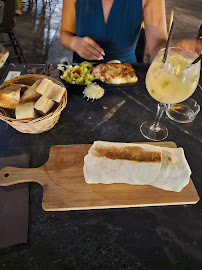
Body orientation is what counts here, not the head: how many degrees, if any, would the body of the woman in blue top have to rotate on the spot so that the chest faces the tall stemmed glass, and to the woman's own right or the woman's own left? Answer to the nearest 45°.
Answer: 0° — they already face it

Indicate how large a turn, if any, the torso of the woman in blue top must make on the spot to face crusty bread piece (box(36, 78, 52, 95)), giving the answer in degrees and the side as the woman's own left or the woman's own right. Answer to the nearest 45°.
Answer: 0° — they already face it

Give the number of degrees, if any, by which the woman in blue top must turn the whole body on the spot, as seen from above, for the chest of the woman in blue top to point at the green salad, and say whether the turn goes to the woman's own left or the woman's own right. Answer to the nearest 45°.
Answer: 0° — they already face it

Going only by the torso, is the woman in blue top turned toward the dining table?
yes

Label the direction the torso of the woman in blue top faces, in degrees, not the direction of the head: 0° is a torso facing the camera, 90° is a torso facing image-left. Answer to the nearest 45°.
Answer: approximately 0°

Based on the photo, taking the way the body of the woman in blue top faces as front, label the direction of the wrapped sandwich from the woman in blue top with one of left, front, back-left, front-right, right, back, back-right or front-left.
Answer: front

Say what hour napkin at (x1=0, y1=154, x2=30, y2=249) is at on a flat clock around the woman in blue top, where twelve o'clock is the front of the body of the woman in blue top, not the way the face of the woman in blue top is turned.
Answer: The napkin is roughly at 12 o'clock from the woman in blue top.

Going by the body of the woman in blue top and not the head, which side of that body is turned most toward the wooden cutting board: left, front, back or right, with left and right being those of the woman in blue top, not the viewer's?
front

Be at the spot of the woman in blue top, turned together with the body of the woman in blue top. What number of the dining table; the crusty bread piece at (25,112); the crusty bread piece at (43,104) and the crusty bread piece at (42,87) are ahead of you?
4

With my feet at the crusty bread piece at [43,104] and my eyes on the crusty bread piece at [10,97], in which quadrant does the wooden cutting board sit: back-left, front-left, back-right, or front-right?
back-left

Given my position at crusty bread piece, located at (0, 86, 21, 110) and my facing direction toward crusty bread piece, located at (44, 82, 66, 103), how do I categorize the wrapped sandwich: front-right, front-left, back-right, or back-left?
front-right
